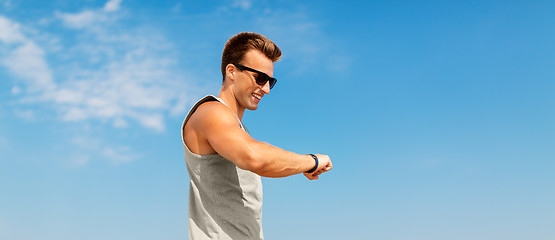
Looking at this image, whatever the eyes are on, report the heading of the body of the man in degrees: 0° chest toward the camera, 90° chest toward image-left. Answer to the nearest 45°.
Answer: approximately 270°
